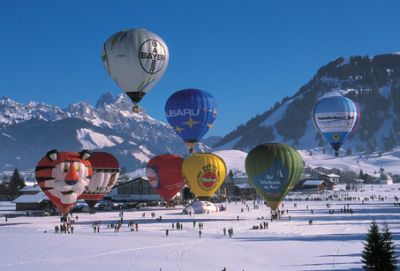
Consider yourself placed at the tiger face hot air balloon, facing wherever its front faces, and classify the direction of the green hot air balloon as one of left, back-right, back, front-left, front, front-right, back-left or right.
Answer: front-left

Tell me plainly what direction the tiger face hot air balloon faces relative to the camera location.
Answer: facing the viewer and to the right of the viewer
